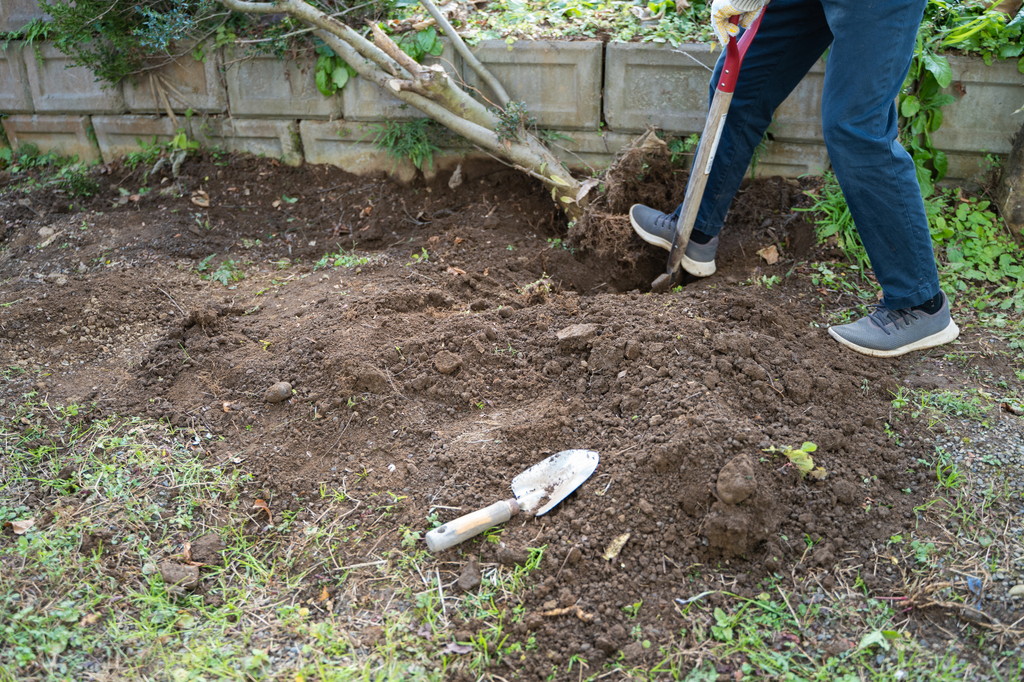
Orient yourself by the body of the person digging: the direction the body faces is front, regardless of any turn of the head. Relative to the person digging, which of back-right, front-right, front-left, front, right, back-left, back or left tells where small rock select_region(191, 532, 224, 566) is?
front-left

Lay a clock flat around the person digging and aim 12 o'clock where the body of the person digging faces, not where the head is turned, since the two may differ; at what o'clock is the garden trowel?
The garden trowel is roughly at 10 o'clock from the person digging.

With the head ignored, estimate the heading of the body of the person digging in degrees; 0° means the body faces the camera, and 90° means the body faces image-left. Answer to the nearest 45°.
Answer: approximately 90°

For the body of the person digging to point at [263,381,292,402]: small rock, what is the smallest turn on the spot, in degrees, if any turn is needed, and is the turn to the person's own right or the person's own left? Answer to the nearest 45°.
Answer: approximately 45° to the person's own left

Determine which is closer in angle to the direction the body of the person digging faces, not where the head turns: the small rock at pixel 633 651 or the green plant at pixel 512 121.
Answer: the green plant

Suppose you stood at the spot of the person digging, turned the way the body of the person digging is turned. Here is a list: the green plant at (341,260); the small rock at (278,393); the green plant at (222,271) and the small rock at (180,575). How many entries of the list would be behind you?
0

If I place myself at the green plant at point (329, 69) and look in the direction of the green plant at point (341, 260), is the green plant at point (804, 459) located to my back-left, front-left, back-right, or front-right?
front-left

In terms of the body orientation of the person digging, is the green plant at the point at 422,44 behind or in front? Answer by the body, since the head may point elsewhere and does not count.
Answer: in front

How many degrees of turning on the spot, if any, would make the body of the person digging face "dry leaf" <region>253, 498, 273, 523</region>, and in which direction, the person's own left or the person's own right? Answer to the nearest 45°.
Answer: approximately 45° to the person's own left

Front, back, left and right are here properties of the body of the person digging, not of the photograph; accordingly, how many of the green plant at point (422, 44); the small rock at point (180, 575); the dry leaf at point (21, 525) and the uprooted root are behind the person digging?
0

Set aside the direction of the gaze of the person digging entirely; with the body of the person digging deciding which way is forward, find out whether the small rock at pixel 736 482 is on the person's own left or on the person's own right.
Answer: on the person's own left

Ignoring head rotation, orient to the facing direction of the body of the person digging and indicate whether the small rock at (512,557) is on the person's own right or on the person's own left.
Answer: on the person's own left

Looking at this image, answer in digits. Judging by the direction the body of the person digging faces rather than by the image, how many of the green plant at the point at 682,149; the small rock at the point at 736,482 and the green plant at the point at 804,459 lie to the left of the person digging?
2

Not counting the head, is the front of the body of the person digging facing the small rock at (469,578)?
no

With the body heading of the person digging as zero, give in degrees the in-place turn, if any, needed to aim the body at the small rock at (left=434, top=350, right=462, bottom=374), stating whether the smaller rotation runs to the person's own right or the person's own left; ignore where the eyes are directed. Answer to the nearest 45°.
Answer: approximately 45° to the person's own left

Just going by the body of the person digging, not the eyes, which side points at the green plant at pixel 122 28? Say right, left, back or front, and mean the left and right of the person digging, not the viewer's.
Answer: front

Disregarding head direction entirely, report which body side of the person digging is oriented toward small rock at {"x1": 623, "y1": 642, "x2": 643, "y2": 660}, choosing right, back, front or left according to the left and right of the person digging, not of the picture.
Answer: left

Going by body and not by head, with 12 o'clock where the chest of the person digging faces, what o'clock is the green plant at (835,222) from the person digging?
The green plant is roughly at 3 o'clock from the person digging.

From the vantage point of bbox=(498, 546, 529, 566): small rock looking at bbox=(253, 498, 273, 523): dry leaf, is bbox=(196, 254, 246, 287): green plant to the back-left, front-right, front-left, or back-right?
front-right
